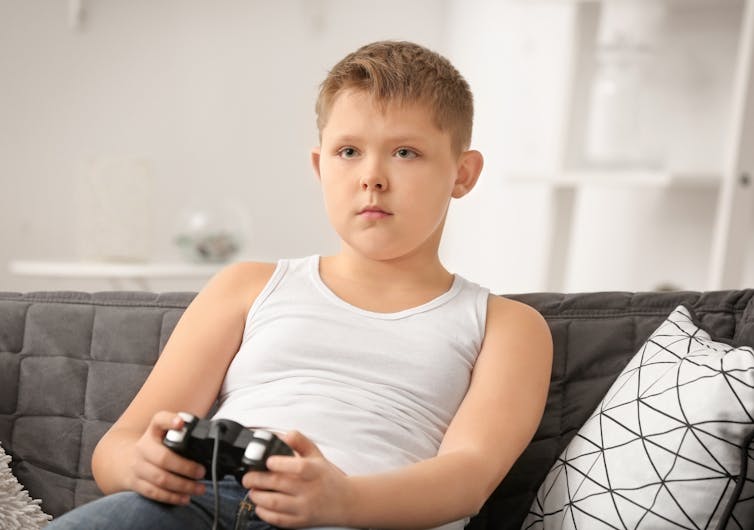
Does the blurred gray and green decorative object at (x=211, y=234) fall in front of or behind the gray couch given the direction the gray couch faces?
behind

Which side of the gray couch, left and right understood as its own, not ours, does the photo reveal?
front
